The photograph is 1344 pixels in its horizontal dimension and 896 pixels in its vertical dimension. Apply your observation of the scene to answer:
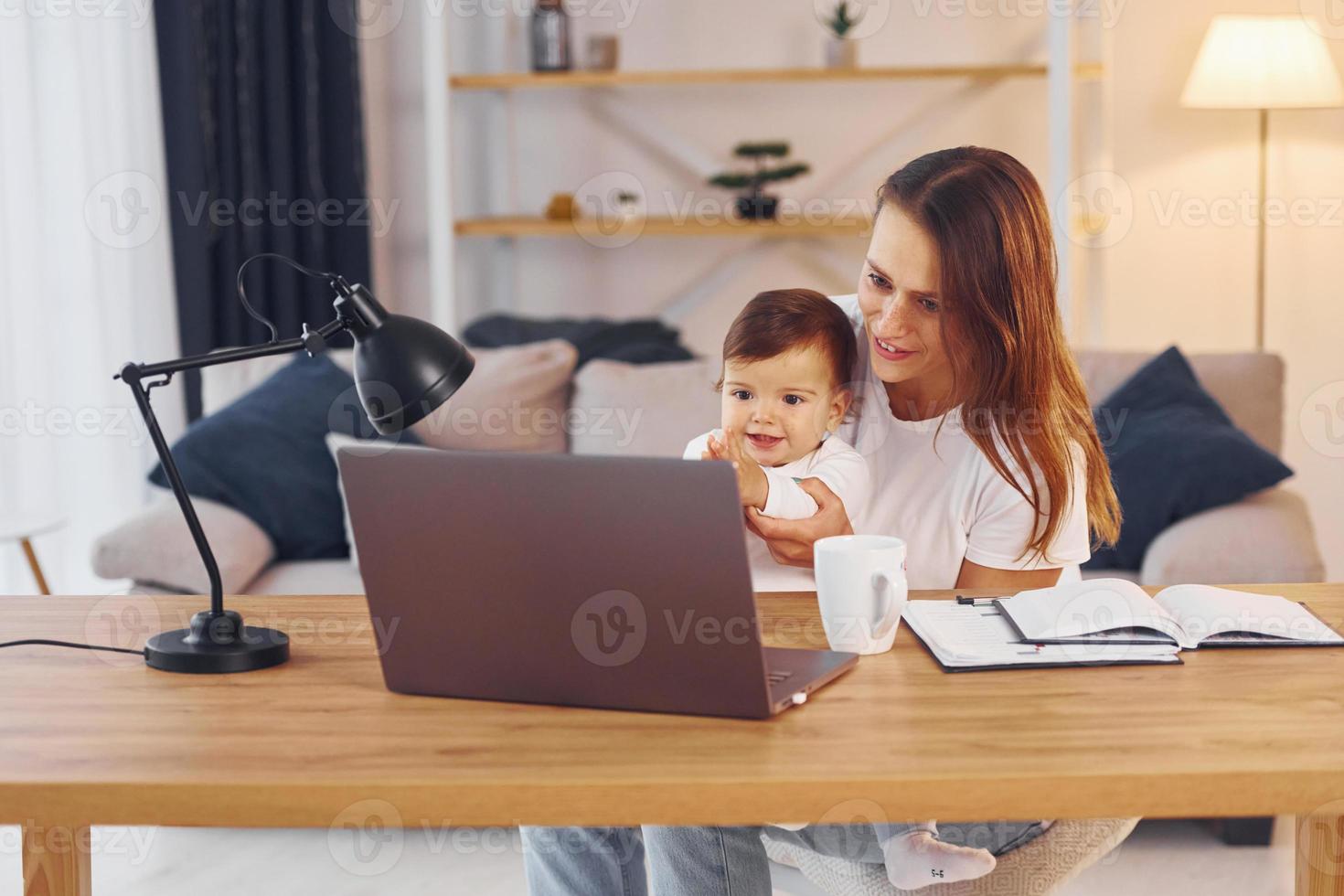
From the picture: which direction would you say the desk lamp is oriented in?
to the viewer's right

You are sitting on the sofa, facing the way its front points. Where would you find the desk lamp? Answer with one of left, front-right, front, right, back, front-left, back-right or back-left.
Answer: front

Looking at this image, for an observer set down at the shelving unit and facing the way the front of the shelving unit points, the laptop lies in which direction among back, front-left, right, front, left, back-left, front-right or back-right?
front

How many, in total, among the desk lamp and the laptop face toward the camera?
0

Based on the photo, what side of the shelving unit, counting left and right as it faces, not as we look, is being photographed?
front

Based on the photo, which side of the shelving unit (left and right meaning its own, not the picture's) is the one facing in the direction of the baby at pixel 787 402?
front

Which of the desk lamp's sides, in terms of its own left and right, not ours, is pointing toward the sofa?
left

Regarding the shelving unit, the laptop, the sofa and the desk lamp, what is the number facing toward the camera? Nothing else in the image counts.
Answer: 2

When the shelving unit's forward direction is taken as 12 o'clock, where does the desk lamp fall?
The desk lamp is roughly at 12 o'clock from the shelving unit.

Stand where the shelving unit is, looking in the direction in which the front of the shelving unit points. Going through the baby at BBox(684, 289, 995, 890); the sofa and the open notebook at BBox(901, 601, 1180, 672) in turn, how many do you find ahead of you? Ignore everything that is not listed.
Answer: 3

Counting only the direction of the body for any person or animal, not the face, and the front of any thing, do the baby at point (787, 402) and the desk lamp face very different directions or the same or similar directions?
very different directions

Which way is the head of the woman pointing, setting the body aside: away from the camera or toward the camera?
toward the camera

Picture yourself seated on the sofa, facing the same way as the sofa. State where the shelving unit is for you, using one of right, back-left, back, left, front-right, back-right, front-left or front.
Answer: back

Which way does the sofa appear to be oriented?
toward the camera

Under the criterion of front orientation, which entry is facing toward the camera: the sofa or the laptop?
the sofa
